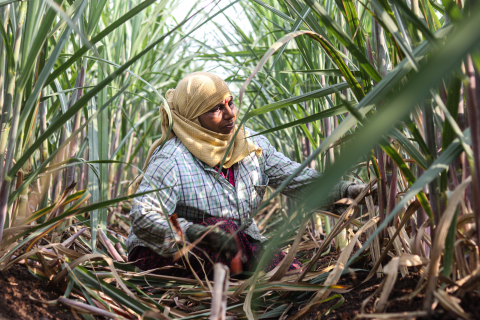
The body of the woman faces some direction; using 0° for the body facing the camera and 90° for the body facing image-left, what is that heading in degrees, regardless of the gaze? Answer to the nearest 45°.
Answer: approximately 315°

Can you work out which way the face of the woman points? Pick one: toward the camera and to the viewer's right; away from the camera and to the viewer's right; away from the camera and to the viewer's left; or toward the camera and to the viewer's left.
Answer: toward the camera and to the viewer's right
